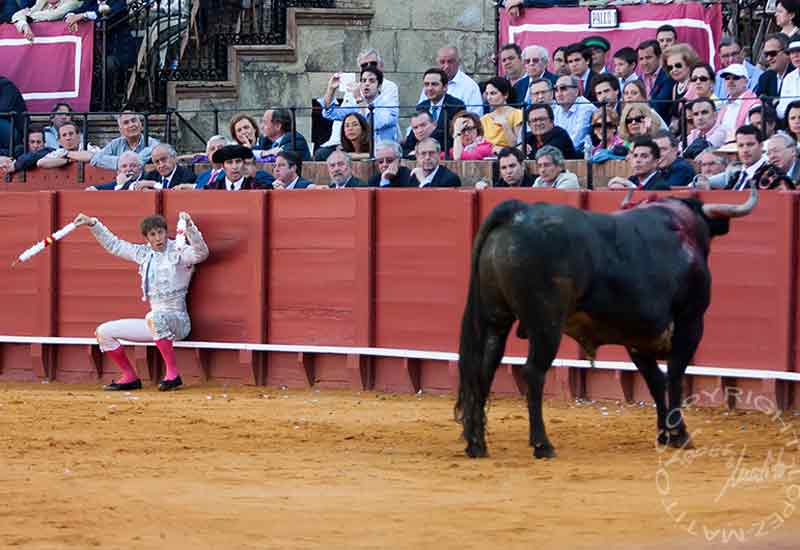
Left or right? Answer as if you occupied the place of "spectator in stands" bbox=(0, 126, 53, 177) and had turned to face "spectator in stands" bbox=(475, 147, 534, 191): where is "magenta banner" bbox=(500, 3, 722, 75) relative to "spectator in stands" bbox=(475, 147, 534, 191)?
left

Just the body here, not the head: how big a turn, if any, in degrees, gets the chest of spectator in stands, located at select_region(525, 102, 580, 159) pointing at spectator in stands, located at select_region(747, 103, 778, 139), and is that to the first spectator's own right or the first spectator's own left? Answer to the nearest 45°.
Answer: approximately 90° to the first spectator's own left

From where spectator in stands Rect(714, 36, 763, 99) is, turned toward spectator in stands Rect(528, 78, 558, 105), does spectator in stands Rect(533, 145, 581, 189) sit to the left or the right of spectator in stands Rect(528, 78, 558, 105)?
left

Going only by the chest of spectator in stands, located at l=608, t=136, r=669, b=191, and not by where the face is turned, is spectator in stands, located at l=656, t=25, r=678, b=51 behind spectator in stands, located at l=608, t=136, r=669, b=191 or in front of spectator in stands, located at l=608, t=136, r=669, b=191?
behind

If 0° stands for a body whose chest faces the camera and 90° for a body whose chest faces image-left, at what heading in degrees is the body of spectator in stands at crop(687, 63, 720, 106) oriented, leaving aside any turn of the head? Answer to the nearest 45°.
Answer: approximately 45°

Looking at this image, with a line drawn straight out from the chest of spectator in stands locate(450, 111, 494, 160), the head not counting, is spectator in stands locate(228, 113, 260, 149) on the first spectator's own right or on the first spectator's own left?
on the first spectator's own right

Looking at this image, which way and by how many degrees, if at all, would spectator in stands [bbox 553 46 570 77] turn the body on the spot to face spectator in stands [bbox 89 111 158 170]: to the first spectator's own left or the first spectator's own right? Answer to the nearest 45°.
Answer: approximately 45° to the first spectator's own right

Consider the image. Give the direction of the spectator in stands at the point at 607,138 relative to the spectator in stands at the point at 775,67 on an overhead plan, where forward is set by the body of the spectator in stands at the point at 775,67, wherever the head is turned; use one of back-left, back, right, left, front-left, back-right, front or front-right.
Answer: front-right

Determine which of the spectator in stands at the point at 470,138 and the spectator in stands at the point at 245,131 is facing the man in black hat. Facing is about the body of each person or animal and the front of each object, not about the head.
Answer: the spectator in stands at the point at 245,131

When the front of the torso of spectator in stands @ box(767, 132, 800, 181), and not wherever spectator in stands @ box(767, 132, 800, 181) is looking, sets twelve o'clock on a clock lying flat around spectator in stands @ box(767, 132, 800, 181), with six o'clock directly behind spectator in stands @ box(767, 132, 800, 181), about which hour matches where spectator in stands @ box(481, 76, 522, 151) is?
spectator in stands @ box(481, 76, 522, 151) is roughly at 3 o'clock from spectator in stands @ box(767, 132, 800, 181).
